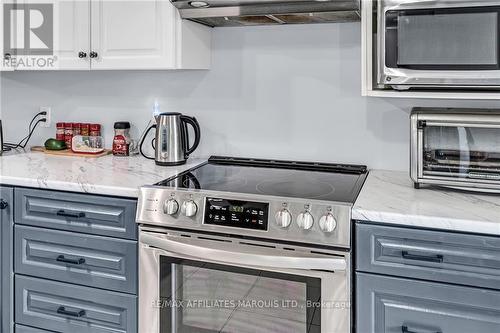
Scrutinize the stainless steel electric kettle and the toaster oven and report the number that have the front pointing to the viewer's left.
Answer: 1

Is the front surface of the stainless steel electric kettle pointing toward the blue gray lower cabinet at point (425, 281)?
no

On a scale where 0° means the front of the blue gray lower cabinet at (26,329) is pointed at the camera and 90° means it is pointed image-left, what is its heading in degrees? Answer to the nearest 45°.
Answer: approximately 45°

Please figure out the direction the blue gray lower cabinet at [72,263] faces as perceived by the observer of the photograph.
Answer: facing the viewer and to the left of the viewer

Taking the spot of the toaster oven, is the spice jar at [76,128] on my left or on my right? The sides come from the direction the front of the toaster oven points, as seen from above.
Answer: on my right

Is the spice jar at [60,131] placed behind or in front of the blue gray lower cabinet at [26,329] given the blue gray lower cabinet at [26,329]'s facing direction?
behind

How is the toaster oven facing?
toward the camera

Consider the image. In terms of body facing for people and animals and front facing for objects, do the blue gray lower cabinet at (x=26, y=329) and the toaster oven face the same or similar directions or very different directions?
same or similar directions

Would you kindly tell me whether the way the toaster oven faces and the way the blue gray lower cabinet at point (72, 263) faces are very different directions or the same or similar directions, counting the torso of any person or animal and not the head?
same or similar directions

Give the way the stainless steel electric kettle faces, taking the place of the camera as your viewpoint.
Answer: facing to the left of the viewer

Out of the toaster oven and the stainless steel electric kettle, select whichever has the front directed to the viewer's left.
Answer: the stainless steel electric kettle

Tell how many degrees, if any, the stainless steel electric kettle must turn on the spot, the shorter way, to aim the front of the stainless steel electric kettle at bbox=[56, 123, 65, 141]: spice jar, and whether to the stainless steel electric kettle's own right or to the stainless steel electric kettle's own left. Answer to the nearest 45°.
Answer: approximately 45° to the stainless steel electric kettle's own right
